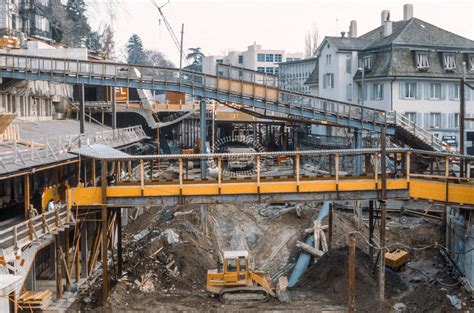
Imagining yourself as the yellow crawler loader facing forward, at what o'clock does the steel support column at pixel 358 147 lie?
The steel support column is roughly at 10 o'clock from the yellow crawler loader.

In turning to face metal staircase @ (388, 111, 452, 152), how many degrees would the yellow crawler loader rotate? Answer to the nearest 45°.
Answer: approximately 45° to its left

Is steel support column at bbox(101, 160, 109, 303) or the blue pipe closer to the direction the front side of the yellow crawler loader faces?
the blue pipe

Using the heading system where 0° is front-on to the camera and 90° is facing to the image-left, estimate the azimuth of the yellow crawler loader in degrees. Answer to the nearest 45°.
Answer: approximately 270°

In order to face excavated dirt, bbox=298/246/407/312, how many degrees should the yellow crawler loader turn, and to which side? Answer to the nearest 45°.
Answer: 0° — it already faces it

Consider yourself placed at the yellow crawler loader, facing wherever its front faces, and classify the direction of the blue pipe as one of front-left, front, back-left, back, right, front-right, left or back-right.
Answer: front-left

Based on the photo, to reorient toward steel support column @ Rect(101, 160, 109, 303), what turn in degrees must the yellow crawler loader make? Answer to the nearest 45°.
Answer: approximately 180°

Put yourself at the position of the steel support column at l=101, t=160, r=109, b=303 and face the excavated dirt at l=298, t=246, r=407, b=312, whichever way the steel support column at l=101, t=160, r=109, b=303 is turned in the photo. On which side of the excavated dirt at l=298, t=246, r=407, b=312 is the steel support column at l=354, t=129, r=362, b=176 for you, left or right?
left
